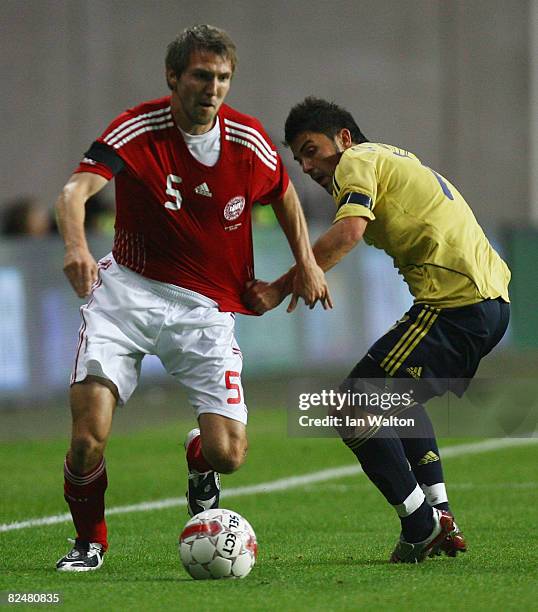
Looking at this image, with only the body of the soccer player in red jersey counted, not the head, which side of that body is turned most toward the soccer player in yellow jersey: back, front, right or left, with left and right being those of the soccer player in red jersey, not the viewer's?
left

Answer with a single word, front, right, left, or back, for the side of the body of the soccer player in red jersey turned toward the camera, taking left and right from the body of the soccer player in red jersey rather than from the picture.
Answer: front

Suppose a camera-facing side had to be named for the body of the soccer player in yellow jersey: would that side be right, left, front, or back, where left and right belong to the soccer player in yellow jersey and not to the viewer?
left

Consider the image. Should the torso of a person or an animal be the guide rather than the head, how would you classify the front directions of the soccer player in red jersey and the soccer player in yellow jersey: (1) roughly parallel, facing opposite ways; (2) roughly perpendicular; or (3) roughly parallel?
roughly perpendicular

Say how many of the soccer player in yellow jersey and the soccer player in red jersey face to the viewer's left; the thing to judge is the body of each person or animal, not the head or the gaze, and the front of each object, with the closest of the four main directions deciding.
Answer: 1

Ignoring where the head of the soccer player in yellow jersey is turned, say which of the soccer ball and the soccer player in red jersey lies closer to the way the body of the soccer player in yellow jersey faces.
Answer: the soccer player in red jersey

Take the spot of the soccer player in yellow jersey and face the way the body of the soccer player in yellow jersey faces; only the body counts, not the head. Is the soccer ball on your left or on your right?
on your left
